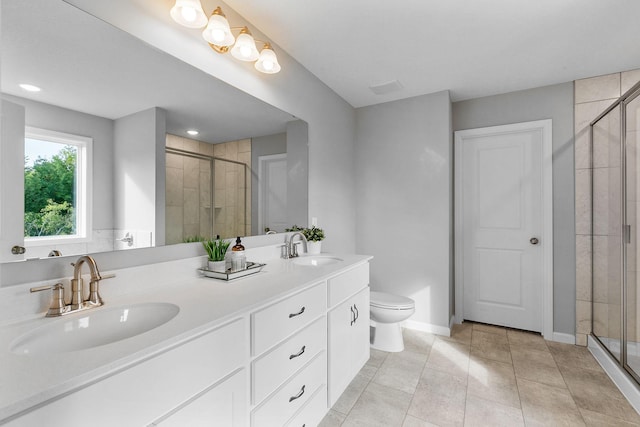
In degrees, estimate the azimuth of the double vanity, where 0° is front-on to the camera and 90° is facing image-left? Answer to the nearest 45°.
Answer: approximately 315°

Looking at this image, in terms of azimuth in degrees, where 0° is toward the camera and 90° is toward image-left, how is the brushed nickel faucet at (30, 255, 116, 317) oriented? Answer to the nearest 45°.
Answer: approximately 315°

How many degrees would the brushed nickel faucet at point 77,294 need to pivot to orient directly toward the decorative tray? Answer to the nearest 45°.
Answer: approximately 45° to its left

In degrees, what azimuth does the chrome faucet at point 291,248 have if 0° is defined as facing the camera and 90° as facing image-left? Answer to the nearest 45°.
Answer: approximately 315°

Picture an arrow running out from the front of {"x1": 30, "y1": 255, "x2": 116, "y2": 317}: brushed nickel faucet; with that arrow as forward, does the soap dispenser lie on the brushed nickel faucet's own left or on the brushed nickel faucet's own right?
on the brushed nickel faucet's own left

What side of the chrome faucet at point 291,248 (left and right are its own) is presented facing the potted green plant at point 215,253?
right
